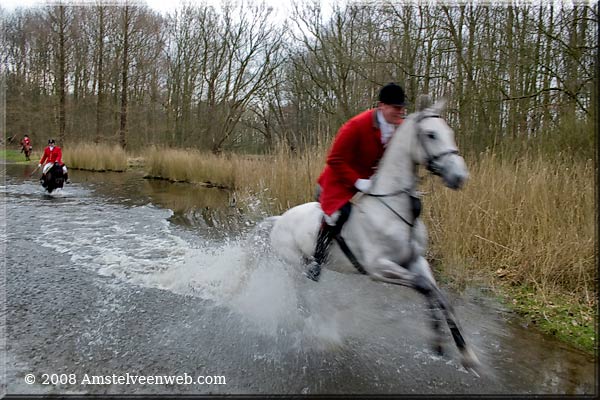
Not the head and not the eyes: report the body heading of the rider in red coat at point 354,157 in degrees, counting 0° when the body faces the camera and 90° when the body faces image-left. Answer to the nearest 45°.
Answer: approximately 315°

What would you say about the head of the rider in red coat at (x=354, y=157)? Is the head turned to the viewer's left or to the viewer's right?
to the viewer's right
